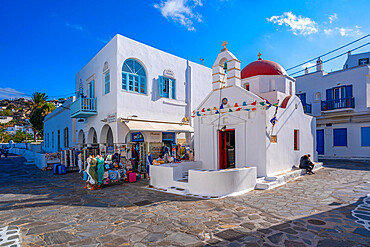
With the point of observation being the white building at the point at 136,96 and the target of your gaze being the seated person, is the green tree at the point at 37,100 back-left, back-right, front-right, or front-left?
back-left

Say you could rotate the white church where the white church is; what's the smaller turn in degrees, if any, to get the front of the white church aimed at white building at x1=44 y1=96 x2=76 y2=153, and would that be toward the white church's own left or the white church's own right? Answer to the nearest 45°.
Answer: approximately 90° to the white church's own right

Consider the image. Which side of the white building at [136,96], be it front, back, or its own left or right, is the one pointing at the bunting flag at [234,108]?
front

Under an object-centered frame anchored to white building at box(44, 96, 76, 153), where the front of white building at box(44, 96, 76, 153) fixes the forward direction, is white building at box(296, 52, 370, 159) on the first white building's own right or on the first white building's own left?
on the first white building's own left

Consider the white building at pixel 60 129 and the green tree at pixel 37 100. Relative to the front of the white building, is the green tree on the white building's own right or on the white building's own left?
on the white building's own right

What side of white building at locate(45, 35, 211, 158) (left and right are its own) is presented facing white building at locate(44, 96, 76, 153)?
right

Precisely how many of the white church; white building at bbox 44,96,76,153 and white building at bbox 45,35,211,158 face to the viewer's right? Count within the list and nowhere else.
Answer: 0

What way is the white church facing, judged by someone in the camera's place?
facing the viewer and to the left of the viewer
